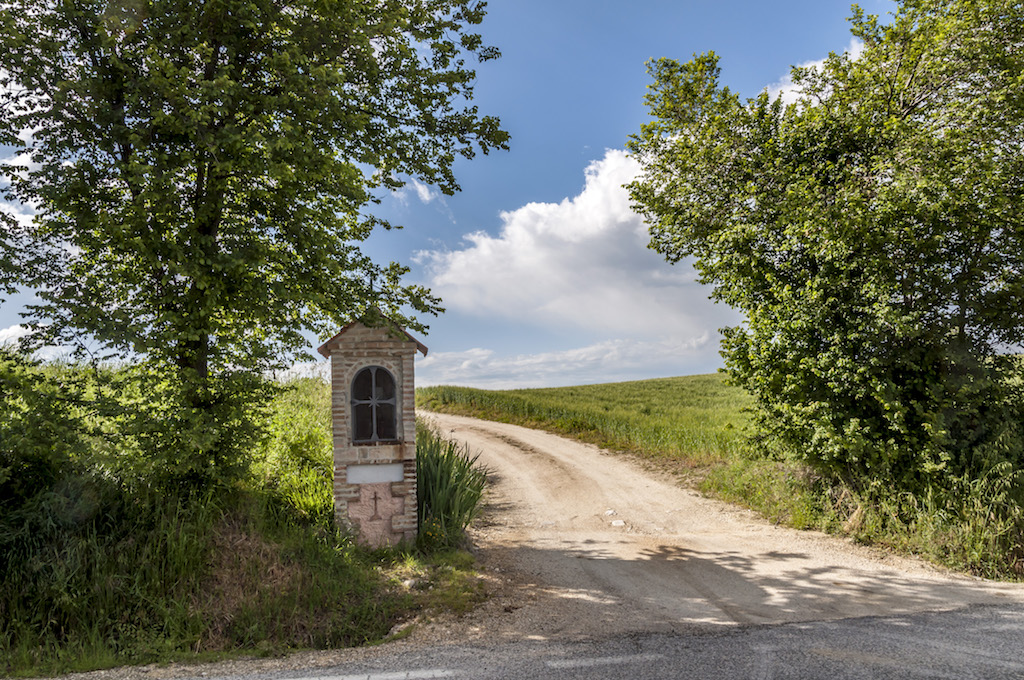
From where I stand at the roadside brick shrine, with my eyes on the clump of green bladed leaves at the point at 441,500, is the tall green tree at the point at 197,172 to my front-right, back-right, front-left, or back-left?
back-left

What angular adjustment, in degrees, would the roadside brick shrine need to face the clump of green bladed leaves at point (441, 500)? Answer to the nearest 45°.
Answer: approximately 135° to its left

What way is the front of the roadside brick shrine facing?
toward the camera

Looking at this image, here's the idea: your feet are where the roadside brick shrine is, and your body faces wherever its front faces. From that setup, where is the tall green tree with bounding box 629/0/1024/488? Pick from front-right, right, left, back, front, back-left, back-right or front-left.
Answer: left
